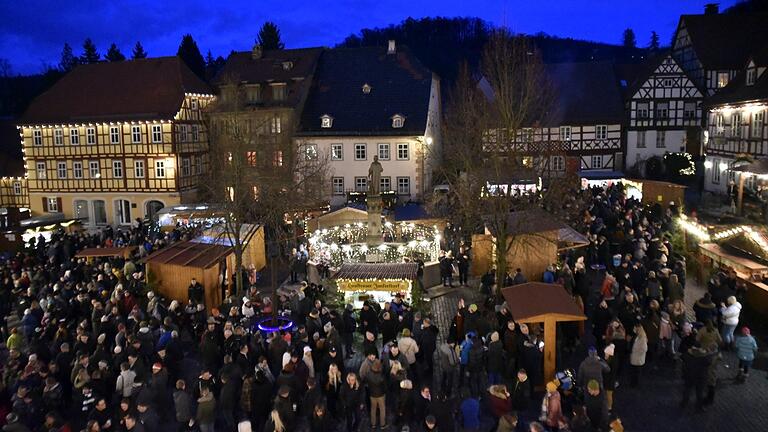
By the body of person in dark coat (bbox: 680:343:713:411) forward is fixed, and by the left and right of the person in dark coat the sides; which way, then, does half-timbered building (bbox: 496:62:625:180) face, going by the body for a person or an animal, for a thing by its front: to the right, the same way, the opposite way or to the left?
the opposite way

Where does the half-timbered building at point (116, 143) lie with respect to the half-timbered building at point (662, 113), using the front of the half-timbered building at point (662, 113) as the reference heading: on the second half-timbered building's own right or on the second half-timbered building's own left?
on the second half-timbered building's own right

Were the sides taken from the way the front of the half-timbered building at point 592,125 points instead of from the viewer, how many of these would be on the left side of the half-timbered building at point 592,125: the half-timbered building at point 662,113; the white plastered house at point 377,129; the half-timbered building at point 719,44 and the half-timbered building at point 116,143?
2

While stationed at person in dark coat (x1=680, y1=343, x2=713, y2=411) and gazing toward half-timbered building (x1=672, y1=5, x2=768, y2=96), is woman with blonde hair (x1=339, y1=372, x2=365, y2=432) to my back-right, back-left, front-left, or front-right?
back-left

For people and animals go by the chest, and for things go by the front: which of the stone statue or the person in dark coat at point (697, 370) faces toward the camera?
the stone statue

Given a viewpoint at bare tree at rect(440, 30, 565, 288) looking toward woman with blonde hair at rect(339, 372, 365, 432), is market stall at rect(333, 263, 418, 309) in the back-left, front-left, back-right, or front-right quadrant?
front-right

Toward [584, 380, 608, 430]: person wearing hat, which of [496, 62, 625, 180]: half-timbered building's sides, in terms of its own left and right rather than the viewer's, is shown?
front

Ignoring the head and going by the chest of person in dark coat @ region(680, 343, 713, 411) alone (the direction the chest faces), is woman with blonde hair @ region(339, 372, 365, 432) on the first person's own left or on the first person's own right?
on the first person's own left

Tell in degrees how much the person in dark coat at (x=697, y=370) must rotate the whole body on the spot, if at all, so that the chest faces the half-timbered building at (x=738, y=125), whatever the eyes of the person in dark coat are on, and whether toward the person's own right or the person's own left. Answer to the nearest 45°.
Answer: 0° — they already face it

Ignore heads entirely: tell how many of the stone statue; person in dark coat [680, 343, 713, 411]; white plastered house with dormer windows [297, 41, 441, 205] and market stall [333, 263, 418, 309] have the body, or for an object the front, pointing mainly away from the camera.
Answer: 1

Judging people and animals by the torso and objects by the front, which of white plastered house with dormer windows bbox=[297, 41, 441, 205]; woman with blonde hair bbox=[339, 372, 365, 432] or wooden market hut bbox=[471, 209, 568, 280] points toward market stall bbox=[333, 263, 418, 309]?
the white plastered house with dormer windows

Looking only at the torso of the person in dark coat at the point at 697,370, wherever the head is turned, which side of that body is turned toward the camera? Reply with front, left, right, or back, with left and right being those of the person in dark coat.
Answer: back

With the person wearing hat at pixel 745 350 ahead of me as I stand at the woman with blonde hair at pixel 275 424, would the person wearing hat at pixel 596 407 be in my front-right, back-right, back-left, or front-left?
front-right

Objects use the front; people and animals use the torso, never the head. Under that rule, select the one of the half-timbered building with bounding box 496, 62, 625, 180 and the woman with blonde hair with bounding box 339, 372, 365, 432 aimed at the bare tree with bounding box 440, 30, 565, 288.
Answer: the half-timbered building

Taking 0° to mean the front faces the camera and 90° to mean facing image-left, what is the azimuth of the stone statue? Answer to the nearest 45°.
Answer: approximately 0°

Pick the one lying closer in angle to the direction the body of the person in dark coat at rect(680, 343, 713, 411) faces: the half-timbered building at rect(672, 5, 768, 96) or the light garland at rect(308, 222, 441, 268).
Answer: the half-timbered building

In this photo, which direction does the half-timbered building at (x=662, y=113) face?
toward the camera
